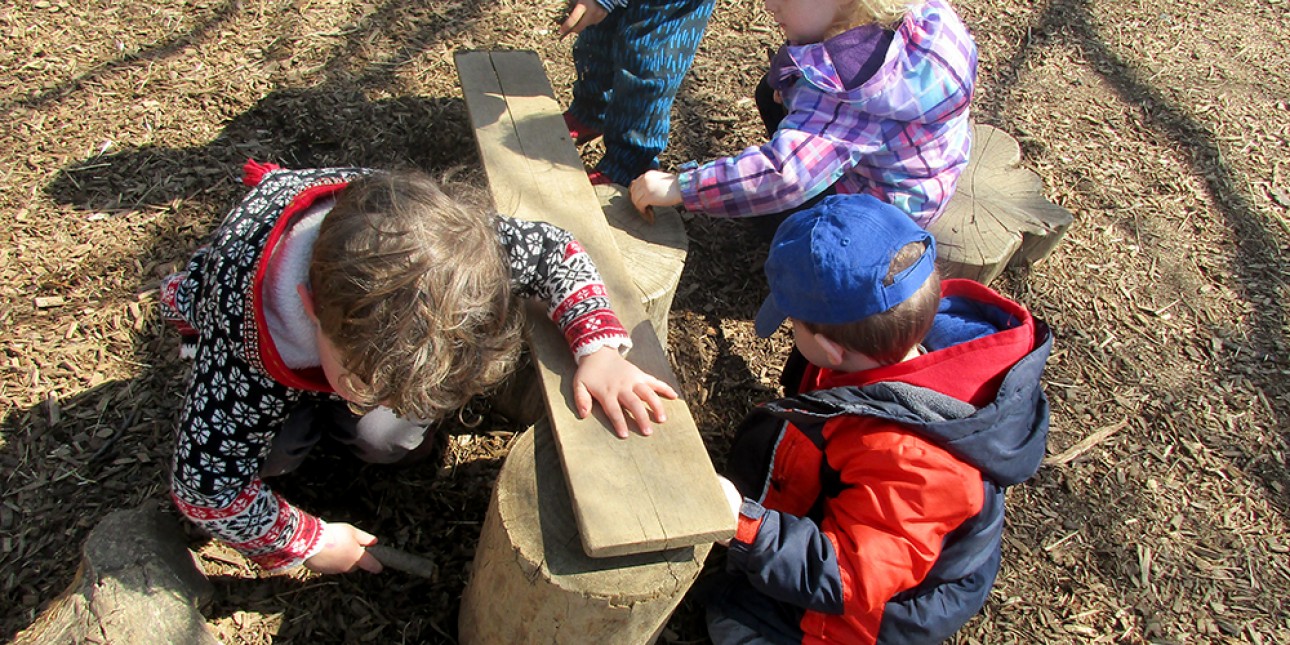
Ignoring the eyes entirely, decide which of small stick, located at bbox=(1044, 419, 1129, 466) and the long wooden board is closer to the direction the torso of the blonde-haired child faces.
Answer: the long wooden board

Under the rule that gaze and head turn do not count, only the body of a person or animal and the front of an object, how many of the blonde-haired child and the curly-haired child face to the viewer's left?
1

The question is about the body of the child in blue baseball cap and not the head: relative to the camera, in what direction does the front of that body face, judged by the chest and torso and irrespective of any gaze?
to the viewer's left

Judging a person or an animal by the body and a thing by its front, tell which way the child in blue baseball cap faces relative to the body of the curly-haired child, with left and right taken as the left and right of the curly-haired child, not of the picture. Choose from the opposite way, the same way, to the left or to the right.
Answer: the opposite way

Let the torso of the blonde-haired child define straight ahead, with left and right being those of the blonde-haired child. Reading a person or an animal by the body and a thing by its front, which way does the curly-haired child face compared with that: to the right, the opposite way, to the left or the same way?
the opposite way

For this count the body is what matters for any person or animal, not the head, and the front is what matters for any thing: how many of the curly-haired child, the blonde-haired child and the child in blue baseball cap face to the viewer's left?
2

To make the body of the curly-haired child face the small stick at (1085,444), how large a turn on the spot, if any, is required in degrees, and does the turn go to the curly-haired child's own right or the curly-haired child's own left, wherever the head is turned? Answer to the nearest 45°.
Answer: approximately 45° to the curly-haired child's own left

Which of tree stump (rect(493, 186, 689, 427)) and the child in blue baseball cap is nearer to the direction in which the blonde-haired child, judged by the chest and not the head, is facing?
the tree stump

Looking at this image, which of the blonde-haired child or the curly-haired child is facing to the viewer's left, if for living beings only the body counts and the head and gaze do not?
the blonde-haired child

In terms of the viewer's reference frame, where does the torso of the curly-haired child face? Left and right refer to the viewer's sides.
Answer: facing the viewer and to the right of the viewer

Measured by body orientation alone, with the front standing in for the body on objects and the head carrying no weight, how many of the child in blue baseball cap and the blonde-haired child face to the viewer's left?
2

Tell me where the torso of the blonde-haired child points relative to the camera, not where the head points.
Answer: to the viewer's left

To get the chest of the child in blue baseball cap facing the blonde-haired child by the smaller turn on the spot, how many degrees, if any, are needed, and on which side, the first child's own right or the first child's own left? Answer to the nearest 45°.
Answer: approximately 90° to the first child's own right
